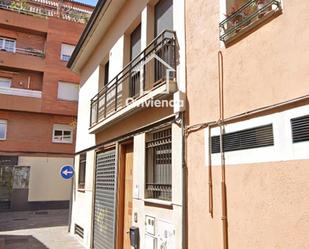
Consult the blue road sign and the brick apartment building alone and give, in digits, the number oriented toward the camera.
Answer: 2

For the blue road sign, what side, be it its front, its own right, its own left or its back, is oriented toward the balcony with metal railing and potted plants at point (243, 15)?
front

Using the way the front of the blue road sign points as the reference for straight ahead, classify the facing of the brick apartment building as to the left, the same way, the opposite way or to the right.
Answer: the same way

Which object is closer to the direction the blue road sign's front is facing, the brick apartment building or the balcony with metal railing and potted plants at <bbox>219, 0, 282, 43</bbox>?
the balcony with metal railing and potted plants

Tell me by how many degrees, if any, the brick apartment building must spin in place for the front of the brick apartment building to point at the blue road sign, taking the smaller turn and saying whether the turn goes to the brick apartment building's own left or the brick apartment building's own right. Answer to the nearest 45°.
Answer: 0° — it already faces it

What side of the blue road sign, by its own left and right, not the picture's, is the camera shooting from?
front

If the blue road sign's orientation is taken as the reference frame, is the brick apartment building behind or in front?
behind

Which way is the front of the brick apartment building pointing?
toward the camera

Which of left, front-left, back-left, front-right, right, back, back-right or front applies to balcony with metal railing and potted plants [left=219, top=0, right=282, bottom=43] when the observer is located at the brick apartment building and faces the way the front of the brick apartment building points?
front
